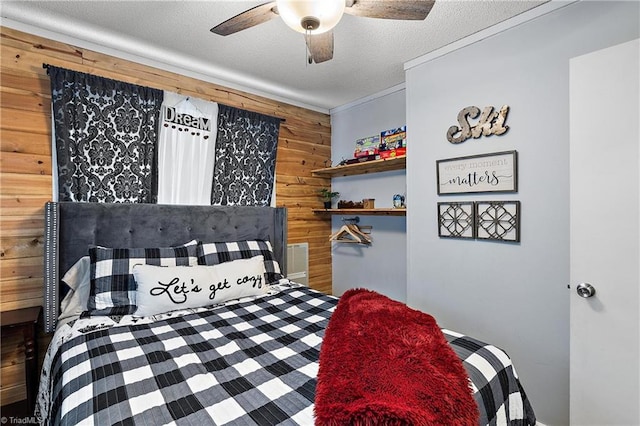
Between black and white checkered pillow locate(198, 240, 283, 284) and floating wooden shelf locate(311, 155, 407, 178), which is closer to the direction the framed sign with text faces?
the black and white checkered pillow

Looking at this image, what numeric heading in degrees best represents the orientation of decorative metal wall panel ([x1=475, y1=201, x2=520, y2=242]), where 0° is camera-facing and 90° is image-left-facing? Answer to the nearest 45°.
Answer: approximately 45°

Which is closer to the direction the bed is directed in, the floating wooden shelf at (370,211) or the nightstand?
the floating wooden shelf

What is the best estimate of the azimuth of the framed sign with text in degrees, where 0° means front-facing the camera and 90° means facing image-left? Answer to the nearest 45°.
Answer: approximately 45°

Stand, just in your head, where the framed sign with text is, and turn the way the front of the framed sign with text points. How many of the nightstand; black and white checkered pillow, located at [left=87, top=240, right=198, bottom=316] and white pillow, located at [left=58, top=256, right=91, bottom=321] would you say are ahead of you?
3

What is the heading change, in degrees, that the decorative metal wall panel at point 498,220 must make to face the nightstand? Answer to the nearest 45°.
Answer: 0° — it already faces it

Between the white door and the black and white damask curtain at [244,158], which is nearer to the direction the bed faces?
the white door

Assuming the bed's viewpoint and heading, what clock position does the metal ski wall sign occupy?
The metal ski wall sign is roughly at 10 o'clock from the bed.

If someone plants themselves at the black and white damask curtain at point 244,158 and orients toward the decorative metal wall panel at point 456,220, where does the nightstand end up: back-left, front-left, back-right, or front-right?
back-right

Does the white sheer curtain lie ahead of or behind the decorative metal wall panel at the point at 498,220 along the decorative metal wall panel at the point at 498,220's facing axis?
ahead

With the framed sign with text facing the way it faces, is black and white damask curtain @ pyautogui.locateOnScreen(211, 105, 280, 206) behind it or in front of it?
in front

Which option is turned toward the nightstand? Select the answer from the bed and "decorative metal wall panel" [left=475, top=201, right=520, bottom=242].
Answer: the decorative metal wall panel

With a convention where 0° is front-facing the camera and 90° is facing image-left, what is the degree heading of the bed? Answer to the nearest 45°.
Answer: approximately 315°

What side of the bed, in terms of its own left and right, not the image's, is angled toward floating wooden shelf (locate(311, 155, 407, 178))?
left
